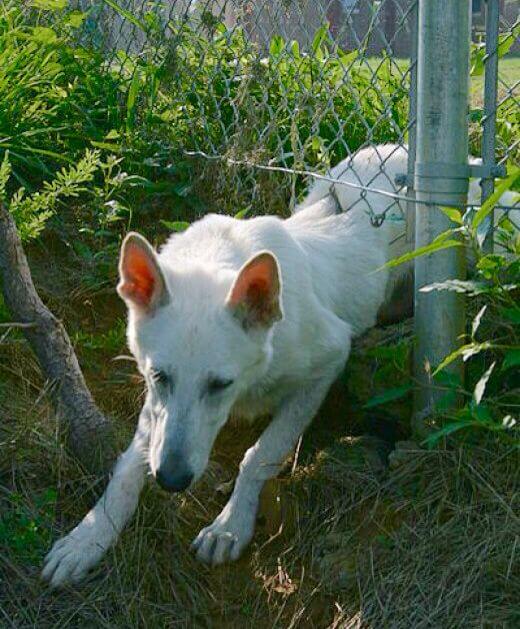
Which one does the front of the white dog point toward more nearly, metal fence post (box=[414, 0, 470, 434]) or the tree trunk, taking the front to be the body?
the tree trunk

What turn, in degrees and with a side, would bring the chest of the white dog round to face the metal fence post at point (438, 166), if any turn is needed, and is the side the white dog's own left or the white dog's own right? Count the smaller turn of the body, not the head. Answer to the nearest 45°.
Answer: approximately 135° to the white dog's own left

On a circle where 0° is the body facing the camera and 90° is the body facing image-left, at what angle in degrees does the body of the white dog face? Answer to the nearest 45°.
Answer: approximately 45°

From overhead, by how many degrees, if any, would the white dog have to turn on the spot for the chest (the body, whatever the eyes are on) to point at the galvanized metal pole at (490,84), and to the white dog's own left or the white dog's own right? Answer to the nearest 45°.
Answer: approximately 135° to the white dog's own left

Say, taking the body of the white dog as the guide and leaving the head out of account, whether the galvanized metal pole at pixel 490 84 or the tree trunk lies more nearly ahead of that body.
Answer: the tree trunk

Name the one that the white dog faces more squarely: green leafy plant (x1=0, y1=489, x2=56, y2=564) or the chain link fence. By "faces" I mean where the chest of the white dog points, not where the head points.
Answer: the green leafy plant

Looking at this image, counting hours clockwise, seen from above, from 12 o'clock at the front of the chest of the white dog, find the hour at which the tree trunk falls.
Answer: The tree trunk is roughly at 2 o'clock from the white dog.
